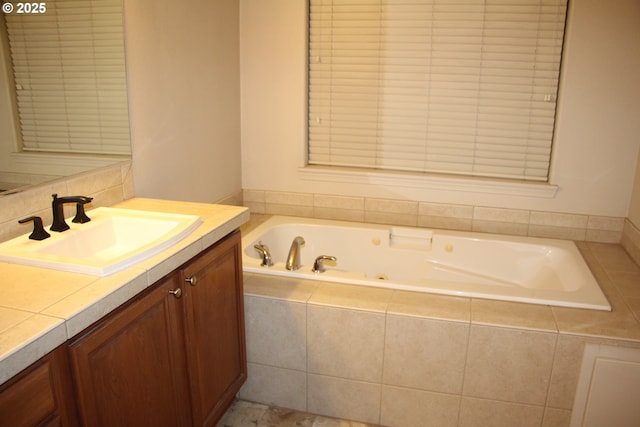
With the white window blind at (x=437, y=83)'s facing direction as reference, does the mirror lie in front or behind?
in front

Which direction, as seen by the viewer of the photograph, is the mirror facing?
facing the viewer and to the right of the viewer

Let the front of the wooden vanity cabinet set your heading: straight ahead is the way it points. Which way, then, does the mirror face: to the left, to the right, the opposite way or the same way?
the same way

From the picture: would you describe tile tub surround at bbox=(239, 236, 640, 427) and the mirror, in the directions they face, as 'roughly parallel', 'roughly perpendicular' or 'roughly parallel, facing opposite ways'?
roughly perpendicular

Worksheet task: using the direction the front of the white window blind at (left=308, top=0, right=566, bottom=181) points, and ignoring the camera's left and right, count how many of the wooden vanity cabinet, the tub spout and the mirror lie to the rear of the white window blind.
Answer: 0

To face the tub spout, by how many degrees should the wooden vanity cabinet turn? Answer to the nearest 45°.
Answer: approximately 90° to its left

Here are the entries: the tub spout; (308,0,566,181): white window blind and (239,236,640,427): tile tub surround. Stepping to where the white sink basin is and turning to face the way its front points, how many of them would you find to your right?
0

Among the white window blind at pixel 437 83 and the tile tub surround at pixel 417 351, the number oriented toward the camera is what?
2

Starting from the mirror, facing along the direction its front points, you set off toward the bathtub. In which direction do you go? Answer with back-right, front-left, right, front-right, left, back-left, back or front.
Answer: front-left

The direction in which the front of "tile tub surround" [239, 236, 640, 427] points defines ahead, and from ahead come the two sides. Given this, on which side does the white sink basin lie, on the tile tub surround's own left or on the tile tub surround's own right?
on the tile tub surround's own right

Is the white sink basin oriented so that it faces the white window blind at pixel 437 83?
no

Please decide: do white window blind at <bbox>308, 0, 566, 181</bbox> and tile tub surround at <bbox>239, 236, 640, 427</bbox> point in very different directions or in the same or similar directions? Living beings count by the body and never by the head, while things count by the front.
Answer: same or similar directions

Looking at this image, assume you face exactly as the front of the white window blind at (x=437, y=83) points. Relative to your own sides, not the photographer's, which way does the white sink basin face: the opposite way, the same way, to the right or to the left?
to the left

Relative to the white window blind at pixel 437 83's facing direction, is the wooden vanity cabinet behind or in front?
in front

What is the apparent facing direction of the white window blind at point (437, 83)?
toward the camera

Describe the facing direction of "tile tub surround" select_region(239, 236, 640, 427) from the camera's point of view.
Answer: facing the viewer

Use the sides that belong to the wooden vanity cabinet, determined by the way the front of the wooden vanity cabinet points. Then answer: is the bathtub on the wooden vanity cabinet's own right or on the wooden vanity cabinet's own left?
on the wooden vanity cabinet's own left

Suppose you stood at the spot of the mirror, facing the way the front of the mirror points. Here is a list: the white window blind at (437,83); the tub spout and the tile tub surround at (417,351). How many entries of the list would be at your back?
0
